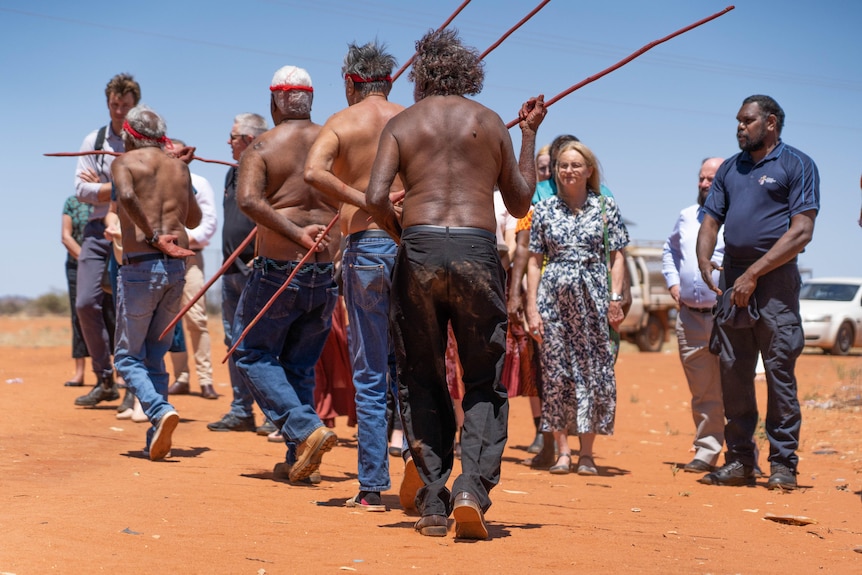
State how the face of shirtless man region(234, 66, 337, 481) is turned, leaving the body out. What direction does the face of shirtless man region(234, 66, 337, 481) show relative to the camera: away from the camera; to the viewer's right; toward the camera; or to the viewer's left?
away from the camera

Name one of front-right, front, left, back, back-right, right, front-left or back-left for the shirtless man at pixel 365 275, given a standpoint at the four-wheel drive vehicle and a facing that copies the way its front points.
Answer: front-right

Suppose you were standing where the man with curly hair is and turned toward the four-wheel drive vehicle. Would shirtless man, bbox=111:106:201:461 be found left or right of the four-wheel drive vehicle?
left

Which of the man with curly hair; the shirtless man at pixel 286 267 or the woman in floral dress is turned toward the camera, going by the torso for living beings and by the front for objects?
the woman in floral dress

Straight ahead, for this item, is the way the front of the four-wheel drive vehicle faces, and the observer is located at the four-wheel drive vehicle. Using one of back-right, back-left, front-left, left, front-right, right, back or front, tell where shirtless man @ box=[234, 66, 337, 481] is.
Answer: front-right

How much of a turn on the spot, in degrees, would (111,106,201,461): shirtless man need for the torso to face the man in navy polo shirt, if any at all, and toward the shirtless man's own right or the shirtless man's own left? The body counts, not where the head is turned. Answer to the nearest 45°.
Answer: approximately 135° to the shirtless man's own right

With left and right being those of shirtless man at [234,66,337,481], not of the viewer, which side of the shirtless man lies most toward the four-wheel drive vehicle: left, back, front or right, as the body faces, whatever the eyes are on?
right

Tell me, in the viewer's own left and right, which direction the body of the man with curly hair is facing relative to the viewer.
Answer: facing away from the viewer

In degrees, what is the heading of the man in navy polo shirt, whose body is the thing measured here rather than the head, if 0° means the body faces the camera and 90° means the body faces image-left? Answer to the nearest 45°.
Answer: approximately 45°

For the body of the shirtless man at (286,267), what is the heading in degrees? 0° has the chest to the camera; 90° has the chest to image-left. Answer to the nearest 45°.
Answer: approximately 135°

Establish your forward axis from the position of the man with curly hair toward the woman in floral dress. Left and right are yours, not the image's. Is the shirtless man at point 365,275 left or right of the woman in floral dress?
left

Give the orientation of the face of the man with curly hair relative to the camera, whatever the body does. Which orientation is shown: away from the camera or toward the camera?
away from the camera

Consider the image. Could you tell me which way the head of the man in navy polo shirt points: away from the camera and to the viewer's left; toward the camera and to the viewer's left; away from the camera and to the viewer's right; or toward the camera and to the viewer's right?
toward the camera and to the viewer's left

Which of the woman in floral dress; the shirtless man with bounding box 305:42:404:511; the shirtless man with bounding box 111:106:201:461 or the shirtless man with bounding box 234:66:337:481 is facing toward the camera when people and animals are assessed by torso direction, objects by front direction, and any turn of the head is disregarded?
the woman in floral dress

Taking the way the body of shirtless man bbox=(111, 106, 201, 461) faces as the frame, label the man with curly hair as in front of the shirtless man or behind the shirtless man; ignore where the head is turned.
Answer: behind

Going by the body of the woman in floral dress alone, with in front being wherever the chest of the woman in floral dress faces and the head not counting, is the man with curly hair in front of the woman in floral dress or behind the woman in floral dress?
in front

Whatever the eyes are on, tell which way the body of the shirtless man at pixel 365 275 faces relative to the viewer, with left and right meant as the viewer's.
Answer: facing away from the viewer and to the left of the viewer
